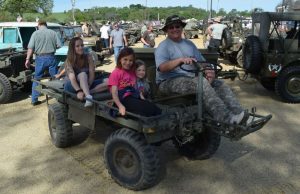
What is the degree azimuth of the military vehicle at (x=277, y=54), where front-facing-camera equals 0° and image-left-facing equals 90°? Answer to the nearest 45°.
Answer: approximately 225°

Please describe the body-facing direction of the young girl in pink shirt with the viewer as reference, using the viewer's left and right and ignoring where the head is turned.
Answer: facing the viewer and to the right of the viewer

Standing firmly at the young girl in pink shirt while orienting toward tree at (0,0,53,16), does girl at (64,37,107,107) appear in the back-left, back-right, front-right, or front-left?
front-left

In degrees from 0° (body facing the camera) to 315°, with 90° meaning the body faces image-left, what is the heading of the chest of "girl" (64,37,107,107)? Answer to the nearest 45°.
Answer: approximately 0°

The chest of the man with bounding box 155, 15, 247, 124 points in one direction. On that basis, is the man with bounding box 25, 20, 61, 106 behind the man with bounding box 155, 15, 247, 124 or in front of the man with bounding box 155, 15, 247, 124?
behind

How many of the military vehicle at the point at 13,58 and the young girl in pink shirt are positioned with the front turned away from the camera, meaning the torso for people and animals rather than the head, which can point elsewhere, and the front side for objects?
0
